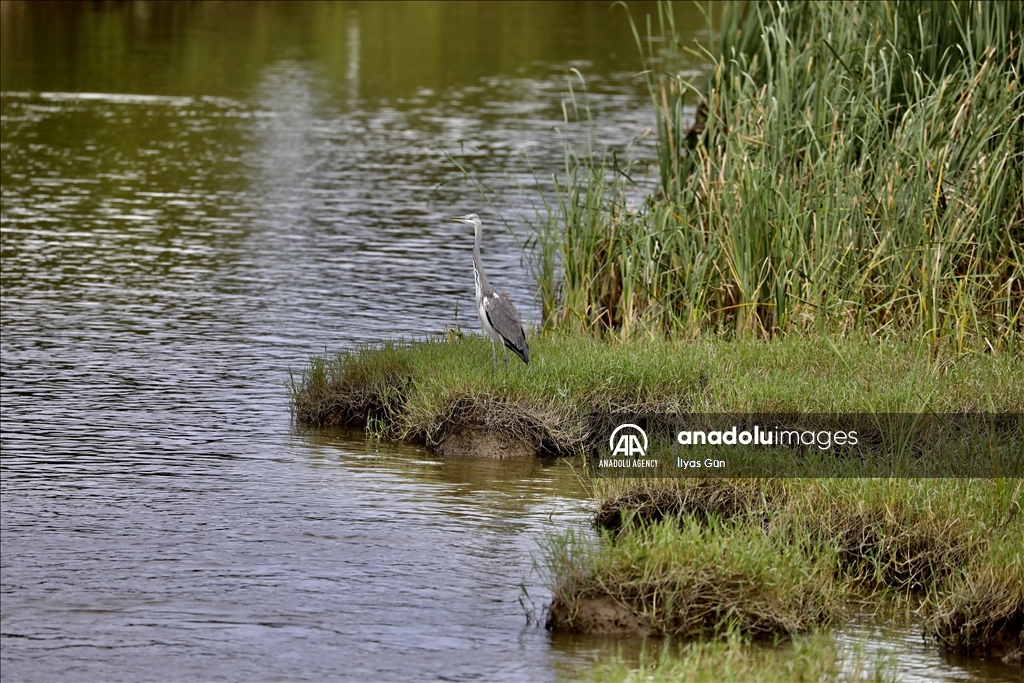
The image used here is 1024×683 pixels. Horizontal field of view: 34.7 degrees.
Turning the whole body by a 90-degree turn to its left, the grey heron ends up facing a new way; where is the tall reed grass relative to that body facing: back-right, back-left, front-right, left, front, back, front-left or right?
back-left

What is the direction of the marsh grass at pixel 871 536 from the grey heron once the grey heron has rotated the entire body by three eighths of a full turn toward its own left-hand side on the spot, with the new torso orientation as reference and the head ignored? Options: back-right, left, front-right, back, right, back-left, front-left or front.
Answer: front

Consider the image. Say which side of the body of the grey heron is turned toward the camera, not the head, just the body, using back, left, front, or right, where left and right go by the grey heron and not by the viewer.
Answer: left
